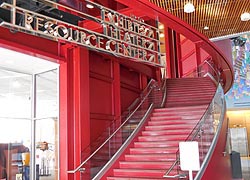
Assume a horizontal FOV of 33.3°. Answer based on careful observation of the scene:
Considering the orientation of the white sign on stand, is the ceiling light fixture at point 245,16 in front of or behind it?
behind

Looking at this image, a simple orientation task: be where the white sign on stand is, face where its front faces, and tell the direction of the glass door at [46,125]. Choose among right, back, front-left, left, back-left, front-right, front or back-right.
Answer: back-right

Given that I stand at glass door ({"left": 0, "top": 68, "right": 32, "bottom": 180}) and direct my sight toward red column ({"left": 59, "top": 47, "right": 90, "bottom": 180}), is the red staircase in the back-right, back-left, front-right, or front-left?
front-left

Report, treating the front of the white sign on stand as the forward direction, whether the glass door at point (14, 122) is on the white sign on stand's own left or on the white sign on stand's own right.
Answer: on the white sign on stand's own right

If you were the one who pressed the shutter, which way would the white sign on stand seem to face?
facing the viewer

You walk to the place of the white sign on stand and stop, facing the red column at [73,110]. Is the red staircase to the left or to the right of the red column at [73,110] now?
right

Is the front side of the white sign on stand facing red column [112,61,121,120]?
no

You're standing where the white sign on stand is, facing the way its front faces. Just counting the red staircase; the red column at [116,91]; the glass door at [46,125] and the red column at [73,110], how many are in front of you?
0
